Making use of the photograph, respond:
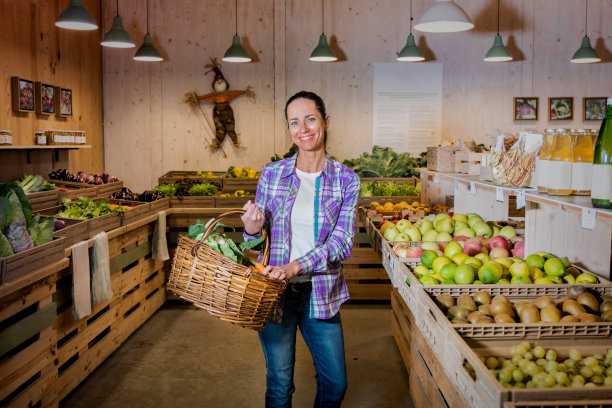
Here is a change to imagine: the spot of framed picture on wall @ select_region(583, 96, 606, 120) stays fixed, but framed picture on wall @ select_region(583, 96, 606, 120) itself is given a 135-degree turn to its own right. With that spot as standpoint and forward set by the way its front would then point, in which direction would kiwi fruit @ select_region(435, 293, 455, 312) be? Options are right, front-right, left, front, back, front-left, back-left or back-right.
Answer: back-left

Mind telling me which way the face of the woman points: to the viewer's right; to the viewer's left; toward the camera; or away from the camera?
toward the camera

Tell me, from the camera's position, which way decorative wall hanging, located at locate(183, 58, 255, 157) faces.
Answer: facing the viewer

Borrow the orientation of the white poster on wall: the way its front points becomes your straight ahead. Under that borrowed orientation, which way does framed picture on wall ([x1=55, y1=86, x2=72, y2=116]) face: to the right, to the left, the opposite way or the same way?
to the left

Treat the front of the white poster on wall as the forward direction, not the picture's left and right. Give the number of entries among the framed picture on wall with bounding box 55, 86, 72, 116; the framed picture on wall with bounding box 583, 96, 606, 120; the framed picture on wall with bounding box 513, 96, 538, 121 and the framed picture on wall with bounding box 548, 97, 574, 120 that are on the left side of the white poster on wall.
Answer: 3

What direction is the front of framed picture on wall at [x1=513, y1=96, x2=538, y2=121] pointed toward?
toward the camera

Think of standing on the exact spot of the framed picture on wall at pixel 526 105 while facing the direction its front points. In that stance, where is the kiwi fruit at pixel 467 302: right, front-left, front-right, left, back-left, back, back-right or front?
front

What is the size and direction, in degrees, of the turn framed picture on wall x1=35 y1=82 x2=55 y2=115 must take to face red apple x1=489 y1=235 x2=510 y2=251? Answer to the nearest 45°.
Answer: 0° — it already faces it

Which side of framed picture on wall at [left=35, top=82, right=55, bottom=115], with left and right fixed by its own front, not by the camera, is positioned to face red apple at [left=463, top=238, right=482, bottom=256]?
front

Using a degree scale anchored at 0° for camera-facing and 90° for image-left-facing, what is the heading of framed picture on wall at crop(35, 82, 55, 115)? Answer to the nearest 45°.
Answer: approximately 315°

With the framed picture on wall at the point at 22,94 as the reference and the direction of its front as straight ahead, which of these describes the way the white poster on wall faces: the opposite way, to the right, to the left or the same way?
to the right

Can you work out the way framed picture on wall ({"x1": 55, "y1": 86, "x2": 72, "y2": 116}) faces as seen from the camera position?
facing the viewer and to the right of the viewer

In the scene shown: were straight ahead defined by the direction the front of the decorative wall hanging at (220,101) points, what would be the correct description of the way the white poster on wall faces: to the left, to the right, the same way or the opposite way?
the same way

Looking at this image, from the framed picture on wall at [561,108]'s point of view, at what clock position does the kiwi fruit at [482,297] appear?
The kiwi fruit is roughly at 12 o'clock from the framed picture on wall.

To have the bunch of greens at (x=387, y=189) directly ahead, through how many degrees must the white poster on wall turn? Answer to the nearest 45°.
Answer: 0° — it already faces it

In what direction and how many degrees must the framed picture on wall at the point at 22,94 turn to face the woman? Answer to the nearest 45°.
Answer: approximately 45° to its right
